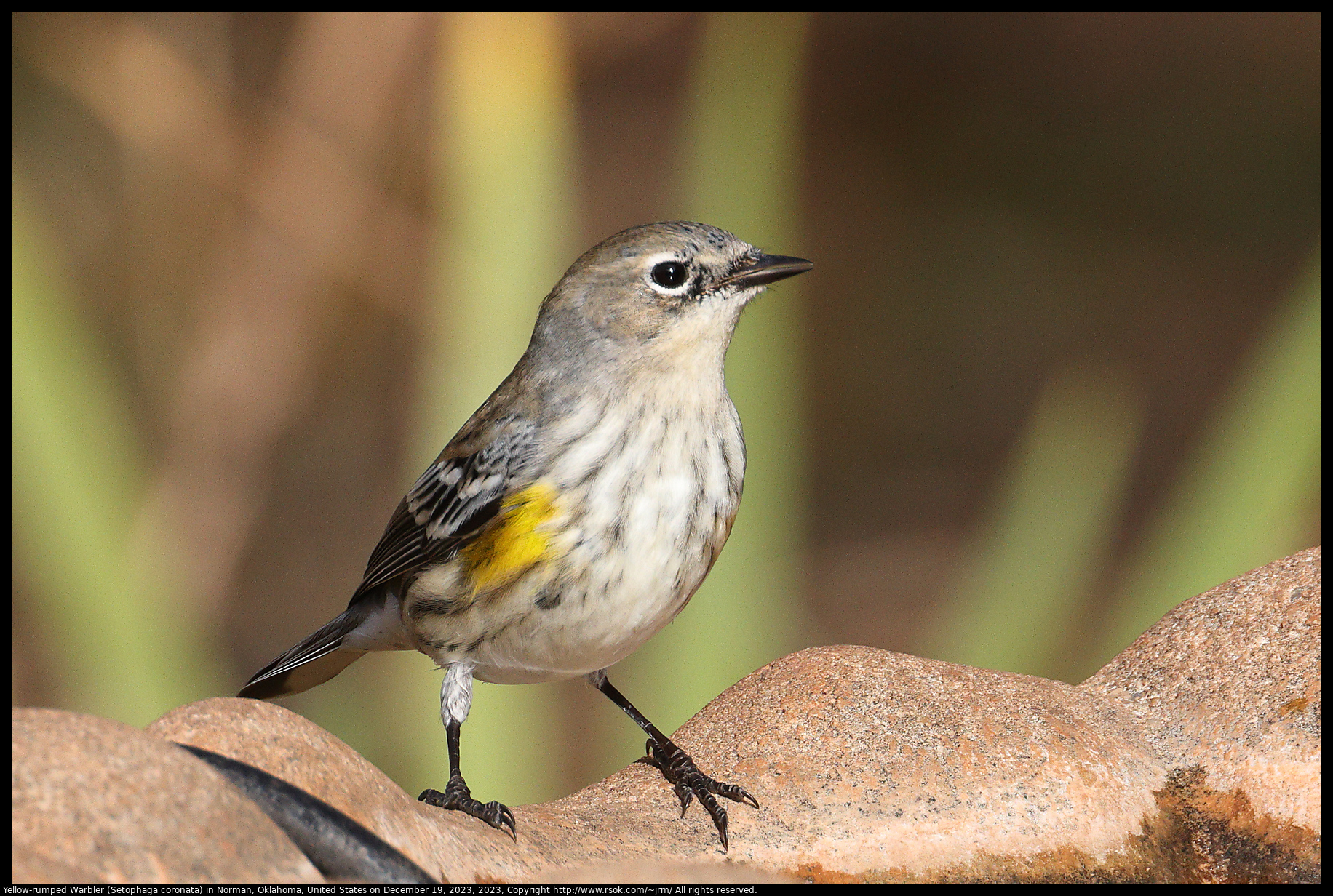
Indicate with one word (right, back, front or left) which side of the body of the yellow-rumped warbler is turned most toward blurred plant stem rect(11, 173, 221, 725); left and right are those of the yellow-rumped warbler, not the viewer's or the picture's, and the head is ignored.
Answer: back

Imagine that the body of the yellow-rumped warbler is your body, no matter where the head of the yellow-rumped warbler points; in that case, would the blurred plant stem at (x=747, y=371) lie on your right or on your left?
on your left

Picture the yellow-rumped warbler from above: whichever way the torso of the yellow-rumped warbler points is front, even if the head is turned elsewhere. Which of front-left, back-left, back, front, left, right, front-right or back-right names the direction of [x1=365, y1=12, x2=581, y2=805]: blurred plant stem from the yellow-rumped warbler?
back-left

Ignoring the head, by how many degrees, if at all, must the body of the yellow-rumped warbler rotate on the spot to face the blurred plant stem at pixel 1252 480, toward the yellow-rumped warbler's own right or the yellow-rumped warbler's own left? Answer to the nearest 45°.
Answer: approximately 90° to the yellow-rumped warbler's own left

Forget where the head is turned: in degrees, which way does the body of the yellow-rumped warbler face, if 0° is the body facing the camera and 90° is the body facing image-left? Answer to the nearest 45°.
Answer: approximately 315°

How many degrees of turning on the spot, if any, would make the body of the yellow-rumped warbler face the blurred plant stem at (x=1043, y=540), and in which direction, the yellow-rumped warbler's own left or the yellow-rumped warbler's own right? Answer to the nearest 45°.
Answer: approximately 90° to the yellow-rumped warbler's own left
